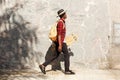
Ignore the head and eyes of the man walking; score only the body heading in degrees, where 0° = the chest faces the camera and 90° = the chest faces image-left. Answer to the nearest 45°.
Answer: approximately 270°
